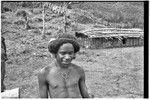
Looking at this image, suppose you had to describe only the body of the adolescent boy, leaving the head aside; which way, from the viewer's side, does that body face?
toward the camera

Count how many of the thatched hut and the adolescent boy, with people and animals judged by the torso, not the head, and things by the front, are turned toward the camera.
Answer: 2

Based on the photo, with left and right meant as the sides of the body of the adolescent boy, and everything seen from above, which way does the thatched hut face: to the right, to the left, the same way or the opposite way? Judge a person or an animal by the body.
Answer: the same way

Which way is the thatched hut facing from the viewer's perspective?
toward the camera

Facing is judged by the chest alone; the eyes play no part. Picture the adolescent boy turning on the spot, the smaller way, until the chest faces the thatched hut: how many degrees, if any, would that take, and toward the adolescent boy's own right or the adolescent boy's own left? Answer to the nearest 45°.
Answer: approximately 180°

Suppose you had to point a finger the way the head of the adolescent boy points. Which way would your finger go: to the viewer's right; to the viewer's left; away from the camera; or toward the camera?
toward the camera

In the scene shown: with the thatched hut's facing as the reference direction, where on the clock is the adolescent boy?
The adolescent boy is roughly at 12 o'clock from the thatched hut.
